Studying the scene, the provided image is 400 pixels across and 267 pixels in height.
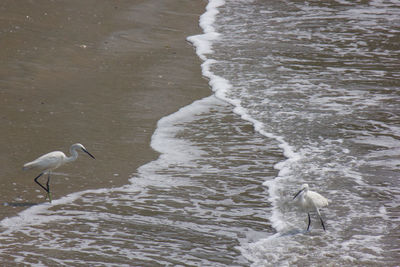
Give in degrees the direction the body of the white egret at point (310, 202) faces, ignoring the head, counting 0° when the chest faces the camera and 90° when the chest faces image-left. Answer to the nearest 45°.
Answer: approximately 90°
